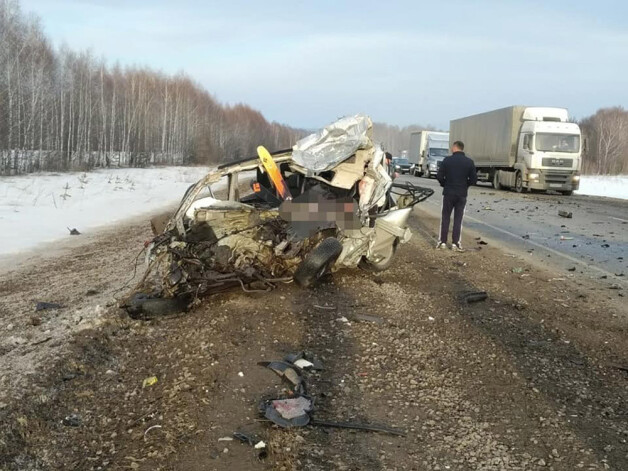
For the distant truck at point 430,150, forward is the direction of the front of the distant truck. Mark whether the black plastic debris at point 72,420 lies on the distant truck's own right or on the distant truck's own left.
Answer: on the distant truck's own right

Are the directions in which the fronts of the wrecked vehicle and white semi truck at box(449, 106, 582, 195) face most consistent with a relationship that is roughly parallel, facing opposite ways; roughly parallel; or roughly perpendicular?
roughly perpendicular

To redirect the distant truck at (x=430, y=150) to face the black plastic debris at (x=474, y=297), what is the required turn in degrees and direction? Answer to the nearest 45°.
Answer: approximately 45° to its right

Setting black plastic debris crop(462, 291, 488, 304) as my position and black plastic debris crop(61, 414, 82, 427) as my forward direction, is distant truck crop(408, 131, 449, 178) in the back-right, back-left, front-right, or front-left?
back-right

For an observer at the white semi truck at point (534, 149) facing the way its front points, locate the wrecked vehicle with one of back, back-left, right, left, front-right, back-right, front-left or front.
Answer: front-right

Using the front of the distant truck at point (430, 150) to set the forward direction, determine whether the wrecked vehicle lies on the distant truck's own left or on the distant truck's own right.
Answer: on the distant truck's own right

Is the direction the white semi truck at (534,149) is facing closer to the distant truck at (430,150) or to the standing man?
the standing man

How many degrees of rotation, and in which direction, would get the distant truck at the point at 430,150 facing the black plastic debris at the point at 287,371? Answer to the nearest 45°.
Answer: approximately 45° to its right
